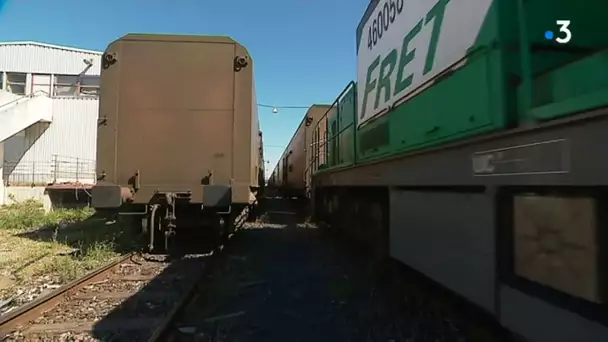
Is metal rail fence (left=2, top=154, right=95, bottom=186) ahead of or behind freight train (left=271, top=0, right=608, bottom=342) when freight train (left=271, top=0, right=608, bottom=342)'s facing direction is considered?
behind

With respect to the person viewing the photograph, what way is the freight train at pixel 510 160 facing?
facing the viewer and to the right of the viewer

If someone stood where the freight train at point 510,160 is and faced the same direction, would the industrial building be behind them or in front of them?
behind
